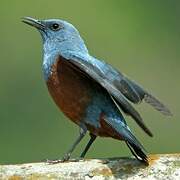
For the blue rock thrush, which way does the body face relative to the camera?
to the viewer's left
